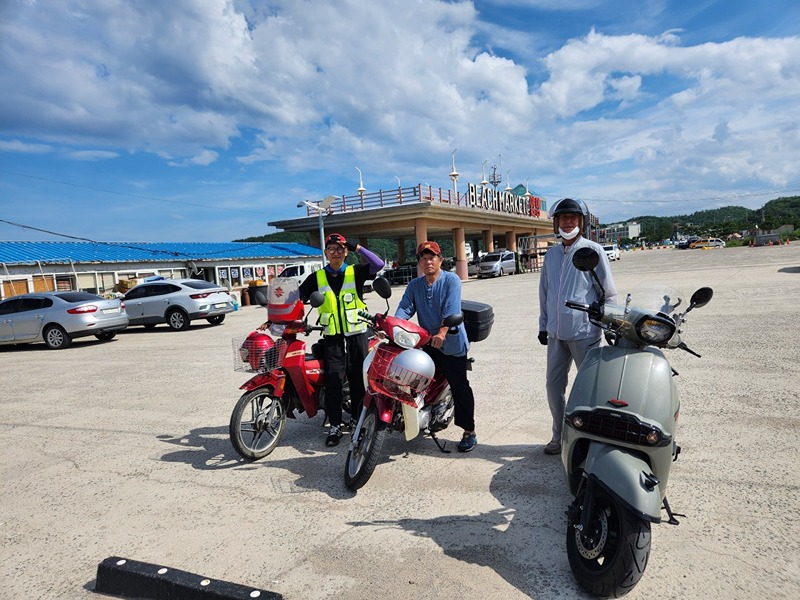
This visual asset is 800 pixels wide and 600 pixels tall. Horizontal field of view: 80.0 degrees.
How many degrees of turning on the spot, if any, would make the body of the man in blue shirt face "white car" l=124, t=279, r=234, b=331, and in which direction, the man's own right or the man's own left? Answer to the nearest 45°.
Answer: approximately 90° to the man's own right

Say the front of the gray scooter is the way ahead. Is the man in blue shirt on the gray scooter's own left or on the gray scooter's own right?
on the gray scooter's own right

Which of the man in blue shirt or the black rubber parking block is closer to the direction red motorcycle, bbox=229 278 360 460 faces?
the black rubber parking block

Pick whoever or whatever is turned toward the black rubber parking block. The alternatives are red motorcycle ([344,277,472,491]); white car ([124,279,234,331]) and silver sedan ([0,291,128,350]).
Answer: the red motorcycle

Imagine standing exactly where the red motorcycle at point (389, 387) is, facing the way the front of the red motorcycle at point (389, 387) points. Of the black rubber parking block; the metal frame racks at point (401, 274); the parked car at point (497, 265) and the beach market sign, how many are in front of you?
1

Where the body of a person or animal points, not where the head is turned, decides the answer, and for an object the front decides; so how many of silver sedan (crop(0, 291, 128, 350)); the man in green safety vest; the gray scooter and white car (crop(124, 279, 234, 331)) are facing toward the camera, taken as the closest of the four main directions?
2

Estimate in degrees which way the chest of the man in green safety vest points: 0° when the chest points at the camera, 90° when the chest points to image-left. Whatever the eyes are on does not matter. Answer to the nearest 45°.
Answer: approximately 0°

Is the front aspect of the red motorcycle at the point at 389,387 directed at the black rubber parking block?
yes

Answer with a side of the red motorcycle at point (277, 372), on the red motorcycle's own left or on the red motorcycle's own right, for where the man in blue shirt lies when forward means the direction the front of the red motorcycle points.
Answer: on the red motorcycle's own left

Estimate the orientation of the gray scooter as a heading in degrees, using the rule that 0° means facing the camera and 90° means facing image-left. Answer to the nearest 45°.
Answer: approximately 0°

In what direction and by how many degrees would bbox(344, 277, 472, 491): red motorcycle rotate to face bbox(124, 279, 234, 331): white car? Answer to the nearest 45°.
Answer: approximately 90° to its right

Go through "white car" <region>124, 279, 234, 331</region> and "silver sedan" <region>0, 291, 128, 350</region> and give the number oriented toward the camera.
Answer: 0
